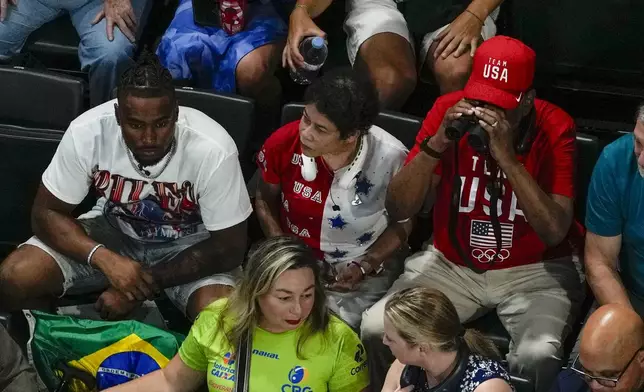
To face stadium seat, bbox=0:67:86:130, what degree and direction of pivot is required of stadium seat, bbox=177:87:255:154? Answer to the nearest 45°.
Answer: approximately 90° to its right

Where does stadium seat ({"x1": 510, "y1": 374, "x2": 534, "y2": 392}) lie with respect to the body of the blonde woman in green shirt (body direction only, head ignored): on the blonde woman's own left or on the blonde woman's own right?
on the blonde woman's own left

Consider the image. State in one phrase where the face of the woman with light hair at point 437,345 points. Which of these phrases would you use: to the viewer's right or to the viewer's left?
to the viewer's left

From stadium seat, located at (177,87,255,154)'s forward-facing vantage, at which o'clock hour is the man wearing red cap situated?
The man wearing red cap is roughly at 10 o'clock from the stadium seat.

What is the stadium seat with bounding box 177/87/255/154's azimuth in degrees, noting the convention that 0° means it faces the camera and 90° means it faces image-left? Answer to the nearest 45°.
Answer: approximately 0°

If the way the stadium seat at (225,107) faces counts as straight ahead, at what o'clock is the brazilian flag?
The brazilian flag is roughly at 1 o'clock from the stadium seat.

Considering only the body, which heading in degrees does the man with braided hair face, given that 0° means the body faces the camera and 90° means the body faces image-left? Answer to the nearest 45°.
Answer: approximately 0°

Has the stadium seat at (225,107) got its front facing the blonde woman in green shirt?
yes

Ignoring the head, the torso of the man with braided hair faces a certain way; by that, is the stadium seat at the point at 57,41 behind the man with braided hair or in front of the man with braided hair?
behind

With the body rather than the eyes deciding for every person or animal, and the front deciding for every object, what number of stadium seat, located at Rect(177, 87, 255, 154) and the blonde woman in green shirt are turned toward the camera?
2

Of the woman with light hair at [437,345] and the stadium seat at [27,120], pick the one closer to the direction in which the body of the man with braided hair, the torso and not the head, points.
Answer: the woman with light hair
